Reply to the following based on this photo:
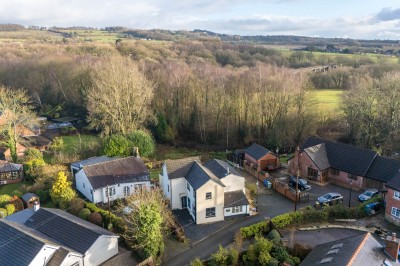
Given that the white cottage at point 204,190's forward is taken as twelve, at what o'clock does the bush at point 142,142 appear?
The bush is roughly at 5 o'clock from the white cottage.

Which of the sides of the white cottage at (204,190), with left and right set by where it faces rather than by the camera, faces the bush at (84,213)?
right

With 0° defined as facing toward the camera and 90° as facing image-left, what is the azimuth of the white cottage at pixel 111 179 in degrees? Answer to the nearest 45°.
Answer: approximately 315°

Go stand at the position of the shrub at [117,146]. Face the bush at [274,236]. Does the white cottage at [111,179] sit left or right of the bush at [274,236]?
right

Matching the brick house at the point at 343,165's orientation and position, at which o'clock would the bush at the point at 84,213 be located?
The bush is roughly at 12 o'clock from the brick house.

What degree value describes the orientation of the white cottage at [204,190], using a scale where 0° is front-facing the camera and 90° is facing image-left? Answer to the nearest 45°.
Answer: approximately 0°

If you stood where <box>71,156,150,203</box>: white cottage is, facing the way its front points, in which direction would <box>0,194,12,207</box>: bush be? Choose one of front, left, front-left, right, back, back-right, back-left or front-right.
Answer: back-right

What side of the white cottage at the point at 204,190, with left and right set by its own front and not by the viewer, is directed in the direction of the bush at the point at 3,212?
right

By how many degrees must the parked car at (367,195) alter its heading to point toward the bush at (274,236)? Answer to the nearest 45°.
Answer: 0° — it already faces it

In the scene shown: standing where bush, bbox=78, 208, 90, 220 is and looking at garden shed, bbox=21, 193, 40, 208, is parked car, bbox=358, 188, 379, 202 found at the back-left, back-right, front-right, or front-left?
back-right
